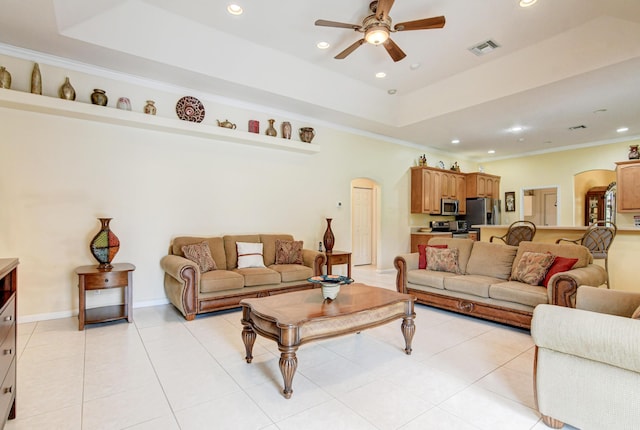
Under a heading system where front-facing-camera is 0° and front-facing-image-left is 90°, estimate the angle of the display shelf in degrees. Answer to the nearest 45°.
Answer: approximately 315°

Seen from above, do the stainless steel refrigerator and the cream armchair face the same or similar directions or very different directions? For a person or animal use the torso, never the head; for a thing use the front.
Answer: very different directions

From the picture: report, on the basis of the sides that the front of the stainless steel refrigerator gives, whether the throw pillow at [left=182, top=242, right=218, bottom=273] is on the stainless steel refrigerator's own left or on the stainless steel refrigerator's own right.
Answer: on the stainless steel refrigerator's own right

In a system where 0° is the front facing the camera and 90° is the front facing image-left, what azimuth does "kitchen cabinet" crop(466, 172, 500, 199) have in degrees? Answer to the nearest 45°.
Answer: approximately 315°

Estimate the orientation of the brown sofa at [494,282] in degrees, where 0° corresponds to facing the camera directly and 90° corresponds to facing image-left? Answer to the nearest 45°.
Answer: approximately 45°
